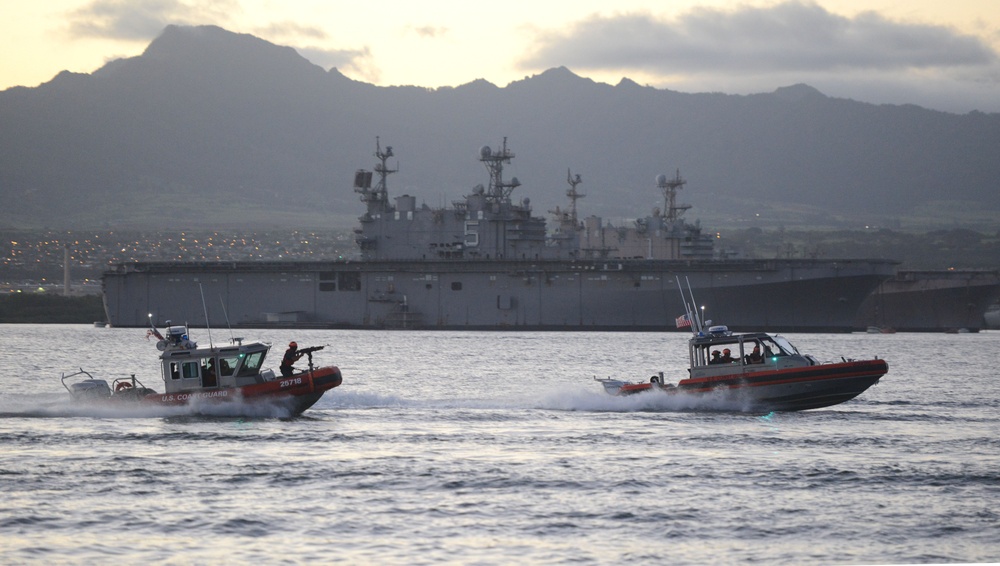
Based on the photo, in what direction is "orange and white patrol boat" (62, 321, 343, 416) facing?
to the viewer's right

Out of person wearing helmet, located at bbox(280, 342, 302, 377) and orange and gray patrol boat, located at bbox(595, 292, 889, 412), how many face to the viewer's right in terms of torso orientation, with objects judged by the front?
2

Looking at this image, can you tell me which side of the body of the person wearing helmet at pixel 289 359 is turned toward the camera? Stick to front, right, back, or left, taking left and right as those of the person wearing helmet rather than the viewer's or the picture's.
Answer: right

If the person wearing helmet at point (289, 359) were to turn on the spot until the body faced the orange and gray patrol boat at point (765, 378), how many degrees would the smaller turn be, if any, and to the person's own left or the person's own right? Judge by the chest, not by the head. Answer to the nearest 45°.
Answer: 0° — they already face it

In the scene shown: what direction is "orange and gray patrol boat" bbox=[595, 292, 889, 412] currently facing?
to the viewer's right
